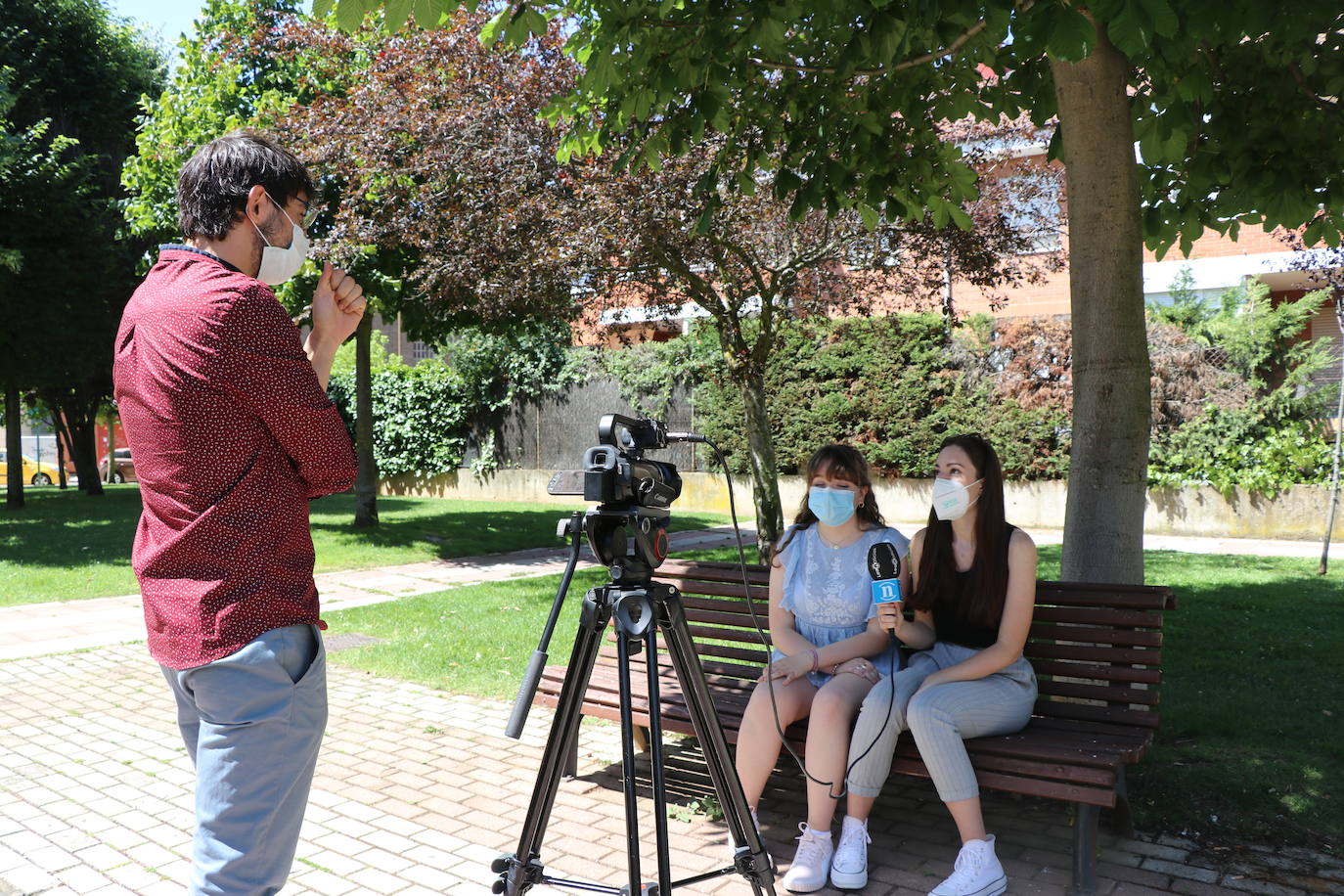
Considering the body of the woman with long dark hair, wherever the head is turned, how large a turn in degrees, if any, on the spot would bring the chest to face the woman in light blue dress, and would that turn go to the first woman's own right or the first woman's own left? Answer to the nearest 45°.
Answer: approximately 45° to the first woman's own right

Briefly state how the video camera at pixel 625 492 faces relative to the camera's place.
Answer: facing away from the viewer and to the right of the viewer

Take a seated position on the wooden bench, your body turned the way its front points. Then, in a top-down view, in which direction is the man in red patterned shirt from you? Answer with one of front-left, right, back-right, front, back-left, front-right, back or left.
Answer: front

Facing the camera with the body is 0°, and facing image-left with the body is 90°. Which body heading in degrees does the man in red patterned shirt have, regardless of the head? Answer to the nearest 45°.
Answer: approximately 225°

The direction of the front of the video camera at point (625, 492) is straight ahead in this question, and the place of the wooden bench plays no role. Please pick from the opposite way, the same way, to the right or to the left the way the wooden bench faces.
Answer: the opposite way

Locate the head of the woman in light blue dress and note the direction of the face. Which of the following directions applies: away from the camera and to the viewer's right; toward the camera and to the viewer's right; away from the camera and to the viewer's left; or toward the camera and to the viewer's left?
toward the camera and to the viewer's left

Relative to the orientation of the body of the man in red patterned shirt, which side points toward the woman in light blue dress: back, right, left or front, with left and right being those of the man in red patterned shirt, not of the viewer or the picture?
front

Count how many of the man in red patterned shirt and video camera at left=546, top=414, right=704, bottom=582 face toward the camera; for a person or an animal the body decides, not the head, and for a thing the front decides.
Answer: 0

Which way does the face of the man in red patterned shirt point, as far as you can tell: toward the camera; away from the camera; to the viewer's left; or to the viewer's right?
to the viewer's right

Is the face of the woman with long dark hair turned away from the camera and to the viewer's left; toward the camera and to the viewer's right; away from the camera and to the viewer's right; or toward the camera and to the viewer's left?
toward the camera and to the viewer's left

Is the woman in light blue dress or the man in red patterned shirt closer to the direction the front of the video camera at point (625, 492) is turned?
the woman in light blue dress

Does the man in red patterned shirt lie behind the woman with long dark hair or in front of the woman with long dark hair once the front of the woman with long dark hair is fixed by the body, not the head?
in front

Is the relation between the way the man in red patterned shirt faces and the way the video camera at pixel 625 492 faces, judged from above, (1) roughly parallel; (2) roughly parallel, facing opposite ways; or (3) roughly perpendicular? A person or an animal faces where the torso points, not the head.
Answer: roughly parallel

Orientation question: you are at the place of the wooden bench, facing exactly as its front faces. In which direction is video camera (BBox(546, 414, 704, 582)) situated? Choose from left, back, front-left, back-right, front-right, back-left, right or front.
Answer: front

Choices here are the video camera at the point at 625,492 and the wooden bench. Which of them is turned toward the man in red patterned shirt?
the wooden bench

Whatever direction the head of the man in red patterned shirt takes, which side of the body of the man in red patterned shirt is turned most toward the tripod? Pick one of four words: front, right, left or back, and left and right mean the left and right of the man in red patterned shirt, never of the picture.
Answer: front

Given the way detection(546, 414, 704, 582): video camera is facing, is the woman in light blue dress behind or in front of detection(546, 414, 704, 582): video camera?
in front

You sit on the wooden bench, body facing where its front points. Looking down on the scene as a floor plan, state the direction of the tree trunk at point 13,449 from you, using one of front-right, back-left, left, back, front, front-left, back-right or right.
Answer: right
